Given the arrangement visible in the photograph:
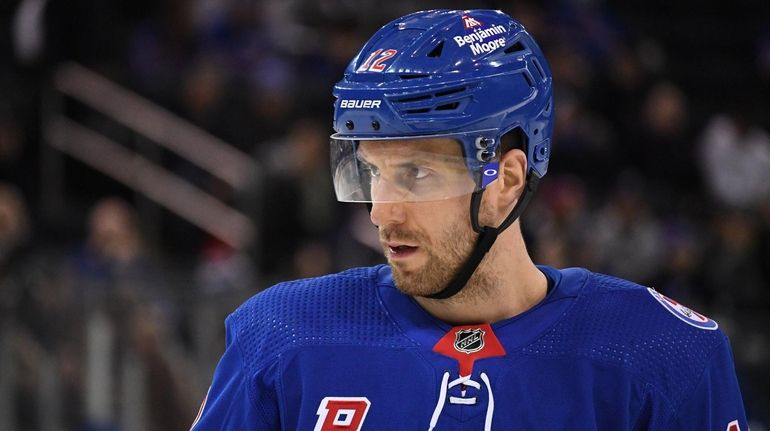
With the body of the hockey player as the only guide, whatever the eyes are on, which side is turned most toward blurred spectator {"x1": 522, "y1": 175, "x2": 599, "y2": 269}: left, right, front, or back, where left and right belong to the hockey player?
back

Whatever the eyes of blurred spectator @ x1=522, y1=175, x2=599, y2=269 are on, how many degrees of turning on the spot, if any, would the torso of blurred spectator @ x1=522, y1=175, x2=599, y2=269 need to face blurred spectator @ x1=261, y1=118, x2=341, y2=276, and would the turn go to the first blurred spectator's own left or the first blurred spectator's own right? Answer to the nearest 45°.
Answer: approximately 45° to the first blurred spectator's own right

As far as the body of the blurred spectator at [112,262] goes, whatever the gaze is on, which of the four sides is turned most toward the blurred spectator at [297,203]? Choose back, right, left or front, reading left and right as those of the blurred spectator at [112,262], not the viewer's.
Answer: left

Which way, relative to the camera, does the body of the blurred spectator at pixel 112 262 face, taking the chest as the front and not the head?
toward the camera

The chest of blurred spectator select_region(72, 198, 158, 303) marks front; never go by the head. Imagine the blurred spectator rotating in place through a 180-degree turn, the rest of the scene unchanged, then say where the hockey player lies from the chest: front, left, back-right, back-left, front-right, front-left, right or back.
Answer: back

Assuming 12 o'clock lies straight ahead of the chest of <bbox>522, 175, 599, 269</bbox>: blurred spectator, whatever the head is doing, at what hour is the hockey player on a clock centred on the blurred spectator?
The hockey player is roughly at 12 o'clock from the blurred spectator.

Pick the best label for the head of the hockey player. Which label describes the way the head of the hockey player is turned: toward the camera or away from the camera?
toward the camera

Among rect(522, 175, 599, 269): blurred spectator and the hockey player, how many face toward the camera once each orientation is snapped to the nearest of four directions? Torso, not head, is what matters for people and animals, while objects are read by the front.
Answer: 2

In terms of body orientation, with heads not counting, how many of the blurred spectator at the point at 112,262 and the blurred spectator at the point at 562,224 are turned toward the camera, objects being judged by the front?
2
